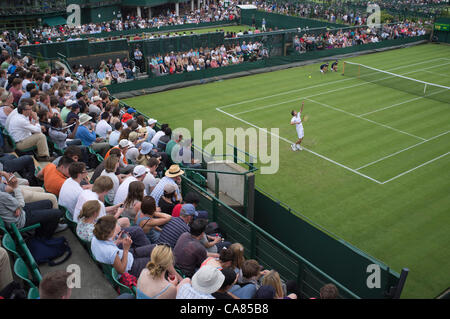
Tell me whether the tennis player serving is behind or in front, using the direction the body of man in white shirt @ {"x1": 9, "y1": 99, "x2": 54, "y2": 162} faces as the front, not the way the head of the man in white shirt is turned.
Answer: in front

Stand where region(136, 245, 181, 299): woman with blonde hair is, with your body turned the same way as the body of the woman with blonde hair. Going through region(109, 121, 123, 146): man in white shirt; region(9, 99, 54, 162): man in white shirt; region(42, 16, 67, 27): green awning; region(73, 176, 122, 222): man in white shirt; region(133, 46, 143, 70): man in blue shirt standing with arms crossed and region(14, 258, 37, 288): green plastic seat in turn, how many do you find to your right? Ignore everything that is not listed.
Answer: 0

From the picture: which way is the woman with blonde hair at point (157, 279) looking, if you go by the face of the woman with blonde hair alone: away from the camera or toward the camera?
away from the camera

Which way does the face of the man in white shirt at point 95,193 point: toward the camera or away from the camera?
away from the camera

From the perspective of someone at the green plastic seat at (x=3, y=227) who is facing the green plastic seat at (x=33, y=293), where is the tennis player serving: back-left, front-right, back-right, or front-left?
back-left

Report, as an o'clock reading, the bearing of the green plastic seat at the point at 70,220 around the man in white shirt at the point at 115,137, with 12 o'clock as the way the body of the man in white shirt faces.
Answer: The green plastic seat is roughly at 5 o'clock from the man in white shirt.

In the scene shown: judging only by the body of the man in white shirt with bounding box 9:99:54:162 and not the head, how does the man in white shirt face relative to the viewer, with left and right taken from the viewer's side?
facing to the right of the viewer

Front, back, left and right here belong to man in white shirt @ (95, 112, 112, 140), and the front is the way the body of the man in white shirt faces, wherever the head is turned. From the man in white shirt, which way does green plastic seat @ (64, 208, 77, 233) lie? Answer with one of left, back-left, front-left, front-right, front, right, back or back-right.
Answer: back-right

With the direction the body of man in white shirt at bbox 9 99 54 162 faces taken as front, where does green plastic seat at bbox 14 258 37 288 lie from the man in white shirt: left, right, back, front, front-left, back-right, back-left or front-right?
right

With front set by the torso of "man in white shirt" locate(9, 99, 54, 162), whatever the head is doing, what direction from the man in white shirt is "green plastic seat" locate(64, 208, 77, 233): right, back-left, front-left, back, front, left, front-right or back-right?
right

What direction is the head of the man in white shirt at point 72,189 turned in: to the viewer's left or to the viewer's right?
to the viewer's right

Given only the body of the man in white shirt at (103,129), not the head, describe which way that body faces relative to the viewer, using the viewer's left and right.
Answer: facing away from the viewer and to the right of the viewer

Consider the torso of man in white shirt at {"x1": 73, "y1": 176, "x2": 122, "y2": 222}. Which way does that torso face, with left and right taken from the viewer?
facing to the right of the viewer

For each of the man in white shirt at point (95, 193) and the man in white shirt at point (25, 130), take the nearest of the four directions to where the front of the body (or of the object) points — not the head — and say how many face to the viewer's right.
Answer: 2

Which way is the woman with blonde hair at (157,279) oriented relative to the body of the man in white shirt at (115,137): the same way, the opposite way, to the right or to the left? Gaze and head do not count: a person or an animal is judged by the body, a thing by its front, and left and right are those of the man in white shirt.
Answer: the same way

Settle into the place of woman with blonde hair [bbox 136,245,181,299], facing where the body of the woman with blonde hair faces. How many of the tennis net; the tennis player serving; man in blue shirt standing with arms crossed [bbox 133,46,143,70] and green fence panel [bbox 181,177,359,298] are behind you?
0

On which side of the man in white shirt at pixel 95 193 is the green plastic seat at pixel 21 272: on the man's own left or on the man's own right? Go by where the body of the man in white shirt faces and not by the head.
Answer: on the man's own right

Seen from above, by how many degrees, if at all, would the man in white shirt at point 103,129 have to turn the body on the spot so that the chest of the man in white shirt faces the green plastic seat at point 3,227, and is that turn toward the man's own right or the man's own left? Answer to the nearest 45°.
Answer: approximately 135° to the man's own right

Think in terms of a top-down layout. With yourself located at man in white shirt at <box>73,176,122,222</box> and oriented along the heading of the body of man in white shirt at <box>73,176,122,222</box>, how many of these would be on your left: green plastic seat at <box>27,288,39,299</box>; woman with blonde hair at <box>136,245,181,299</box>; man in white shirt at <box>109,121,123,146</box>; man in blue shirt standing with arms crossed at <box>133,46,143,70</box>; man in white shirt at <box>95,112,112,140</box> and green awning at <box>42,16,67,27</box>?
4
